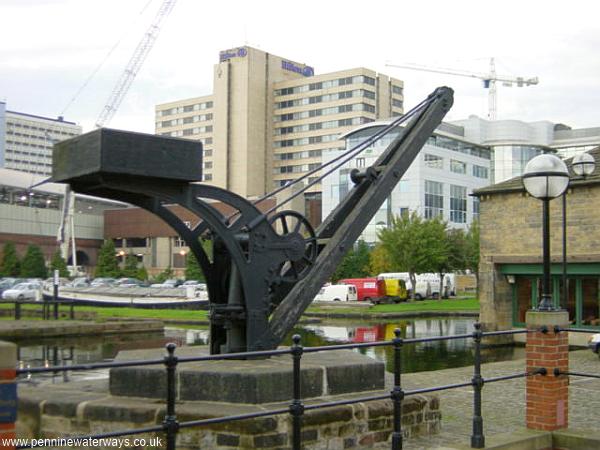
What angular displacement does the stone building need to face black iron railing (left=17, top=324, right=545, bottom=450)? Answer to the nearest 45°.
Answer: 0° — it already faces it

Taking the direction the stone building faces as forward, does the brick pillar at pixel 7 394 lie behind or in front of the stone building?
in front

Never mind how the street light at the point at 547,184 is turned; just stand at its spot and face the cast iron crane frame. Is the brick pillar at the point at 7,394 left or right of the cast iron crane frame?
left

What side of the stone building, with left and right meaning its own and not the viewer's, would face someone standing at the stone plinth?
front

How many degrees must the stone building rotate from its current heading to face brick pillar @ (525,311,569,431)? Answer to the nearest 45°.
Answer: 0° — it already faces it

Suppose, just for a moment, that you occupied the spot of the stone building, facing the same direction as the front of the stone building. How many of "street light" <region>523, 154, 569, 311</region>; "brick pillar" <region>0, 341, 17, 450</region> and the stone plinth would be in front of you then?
3

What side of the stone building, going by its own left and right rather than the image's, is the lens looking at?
front

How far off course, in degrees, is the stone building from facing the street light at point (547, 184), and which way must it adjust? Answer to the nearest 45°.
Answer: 0° — it already faces it
